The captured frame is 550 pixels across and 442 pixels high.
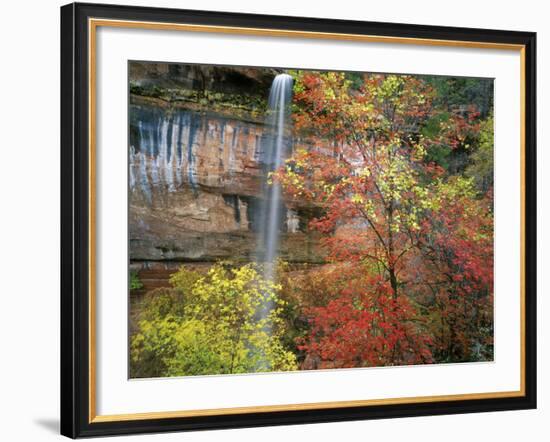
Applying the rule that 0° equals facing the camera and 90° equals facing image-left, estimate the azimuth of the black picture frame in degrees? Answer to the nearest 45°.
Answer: approximately 315°
